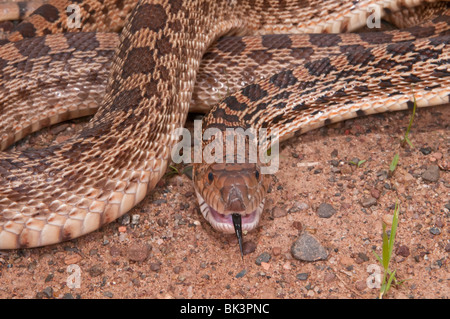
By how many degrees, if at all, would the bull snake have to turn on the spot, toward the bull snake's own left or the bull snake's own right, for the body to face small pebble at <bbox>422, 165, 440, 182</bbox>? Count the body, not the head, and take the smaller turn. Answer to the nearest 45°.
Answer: approximately 90° to the bull snake's own left

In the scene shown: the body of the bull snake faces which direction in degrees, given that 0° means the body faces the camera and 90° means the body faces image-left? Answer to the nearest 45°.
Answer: approximately 0°
